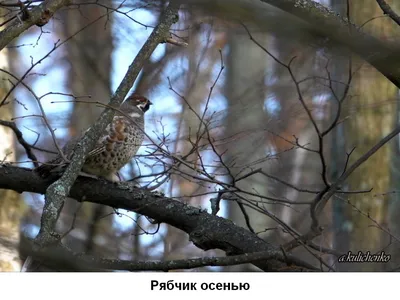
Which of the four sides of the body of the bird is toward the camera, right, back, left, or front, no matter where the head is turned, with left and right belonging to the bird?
right

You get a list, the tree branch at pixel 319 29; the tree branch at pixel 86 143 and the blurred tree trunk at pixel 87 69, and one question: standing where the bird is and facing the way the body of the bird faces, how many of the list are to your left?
1

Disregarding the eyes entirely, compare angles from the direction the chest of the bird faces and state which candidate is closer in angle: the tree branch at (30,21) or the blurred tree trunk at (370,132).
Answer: the blurred tree trunk

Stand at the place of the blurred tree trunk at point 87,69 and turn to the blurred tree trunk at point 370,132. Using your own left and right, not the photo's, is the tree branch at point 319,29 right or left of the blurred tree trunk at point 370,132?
right

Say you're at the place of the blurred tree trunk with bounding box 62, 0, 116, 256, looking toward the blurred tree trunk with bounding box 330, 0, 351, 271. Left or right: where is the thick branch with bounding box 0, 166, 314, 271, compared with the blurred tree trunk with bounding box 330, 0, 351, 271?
right

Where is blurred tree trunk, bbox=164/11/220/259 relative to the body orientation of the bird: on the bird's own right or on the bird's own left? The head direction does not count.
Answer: on the bird's own left

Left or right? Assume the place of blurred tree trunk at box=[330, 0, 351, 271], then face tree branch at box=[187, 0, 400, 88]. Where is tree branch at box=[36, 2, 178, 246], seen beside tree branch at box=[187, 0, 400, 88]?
right

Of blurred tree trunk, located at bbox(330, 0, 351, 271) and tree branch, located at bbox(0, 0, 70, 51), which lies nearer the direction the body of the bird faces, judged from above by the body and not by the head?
the blurred tree trunk

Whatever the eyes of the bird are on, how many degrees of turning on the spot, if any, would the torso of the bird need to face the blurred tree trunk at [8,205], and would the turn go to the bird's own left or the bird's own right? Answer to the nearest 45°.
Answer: approximately 135° to the bird's own left

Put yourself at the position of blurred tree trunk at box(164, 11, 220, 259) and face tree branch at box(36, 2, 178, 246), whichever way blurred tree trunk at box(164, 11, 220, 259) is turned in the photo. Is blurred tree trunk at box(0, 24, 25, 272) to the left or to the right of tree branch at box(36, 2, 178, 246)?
right

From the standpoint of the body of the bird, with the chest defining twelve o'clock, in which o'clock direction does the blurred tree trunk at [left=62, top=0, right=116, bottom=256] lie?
The blurred tree trunk is roughly at 9 o'clock from the bird.
